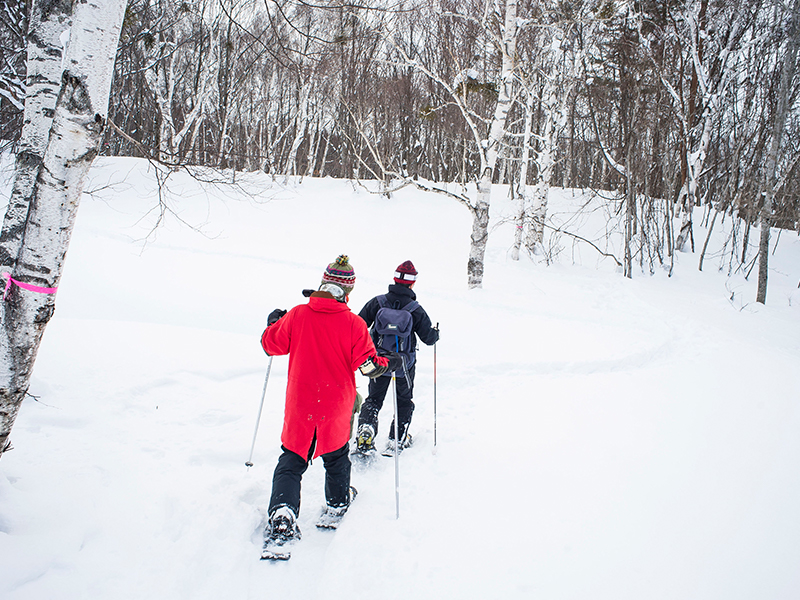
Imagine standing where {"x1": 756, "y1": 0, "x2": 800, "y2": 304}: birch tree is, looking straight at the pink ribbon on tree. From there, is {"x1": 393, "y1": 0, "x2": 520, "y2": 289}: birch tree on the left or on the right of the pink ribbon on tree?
right

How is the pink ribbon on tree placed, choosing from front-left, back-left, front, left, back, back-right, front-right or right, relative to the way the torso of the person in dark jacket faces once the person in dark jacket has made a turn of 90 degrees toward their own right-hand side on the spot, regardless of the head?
back-right

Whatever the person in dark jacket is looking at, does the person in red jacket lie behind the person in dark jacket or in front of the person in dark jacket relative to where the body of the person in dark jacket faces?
behind

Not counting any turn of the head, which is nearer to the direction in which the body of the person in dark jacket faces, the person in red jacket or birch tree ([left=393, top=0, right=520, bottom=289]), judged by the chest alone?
the birch tree

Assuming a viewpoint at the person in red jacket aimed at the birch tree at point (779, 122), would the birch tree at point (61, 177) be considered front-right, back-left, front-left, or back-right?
back-left

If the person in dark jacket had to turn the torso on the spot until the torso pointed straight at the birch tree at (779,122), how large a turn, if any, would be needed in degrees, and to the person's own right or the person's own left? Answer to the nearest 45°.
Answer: approximately 45° to the person's own right

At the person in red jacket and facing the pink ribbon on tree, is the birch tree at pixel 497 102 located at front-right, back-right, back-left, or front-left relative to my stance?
back-right

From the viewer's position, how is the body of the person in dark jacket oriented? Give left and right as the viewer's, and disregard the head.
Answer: facing away from the viewer

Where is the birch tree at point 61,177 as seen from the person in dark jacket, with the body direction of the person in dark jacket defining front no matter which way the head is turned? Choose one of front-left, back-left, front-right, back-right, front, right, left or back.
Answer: back-left
